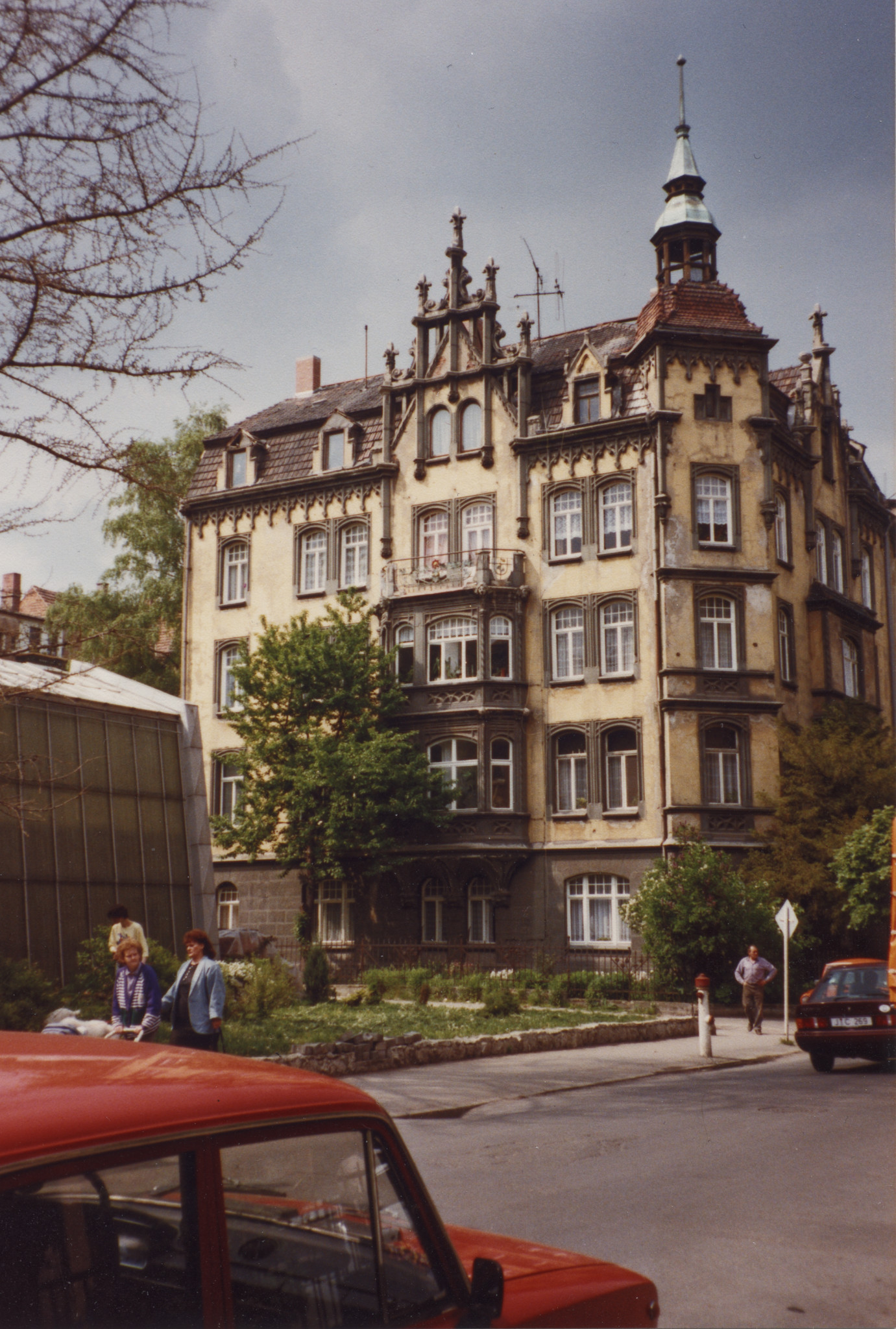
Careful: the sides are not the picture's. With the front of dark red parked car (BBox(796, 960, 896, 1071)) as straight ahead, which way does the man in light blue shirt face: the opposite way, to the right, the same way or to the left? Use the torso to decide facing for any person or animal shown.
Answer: the opposite way

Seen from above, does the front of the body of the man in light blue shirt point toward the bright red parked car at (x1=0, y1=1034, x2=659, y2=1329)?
yes

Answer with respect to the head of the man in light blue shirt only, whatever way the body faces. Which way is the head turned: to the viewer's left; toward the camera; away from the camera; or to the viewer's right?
toward the camera

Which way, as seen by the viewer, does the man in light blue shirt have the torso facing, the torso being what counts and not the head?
toward the camera

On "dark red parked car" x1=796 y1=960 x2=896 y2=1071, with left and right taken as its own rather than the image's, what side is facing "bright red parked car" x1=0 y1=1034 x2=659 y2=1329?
back

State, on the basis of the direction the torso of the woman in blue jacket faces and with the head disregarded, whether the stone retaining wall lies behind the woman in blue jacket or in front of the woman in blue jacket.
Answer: behind

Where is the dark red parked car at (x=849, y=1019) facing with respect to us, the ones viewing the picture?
facing away from the viewer

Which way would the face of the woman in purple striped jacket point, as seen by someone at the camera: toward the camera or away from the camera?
toward the camera

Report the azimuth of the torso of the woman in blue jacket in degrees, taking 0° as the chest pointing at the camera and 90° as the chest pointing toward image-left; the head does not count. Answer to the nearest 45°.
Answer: approximately 45°
